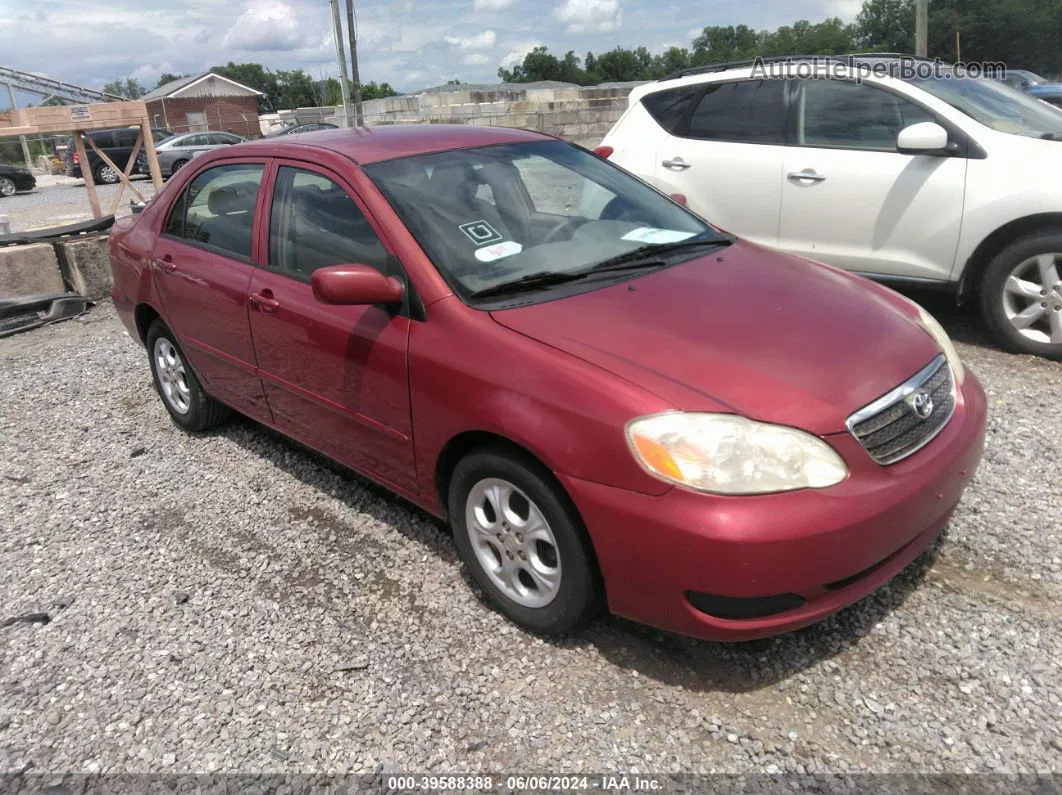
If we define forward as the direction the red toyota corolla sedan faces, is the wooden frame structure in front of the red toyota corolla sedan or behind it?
behind

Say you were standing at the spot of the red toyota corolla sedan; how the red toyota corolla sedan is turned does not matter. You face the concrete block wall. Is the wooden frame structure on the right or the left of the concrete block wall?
left

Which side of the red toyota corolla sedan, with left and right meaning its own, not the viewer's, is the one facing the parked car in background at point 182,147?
back

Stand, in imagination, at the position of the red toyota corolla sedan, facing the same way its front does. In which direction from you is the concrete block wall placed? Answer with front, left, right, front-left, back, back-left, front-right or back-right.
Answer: back-left

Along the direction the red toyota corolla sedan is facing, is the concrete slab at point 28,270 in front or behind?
behind

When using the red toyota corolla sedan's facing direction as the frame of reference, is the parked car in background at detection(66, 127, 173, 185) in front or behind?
behind

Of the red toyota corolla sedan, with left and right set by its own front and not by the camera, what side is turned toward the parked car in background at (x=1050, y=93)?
left

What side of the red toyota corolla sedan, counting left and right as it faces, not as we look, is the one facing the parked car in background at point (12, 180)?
back

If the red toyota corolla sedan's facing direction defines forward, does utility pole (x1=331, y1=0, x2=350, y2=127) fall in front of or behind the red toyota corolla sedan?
behind

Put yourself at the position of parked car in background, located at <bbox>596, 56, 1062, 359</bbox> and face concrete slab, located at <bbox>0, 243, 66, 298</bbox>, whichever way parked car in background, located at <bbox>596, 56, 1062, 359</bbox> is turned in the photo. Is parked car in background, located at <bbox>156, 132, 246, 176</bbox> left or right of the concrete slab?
right

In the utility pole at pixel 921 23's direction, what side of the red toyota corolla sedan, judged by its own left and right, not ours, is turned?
left
